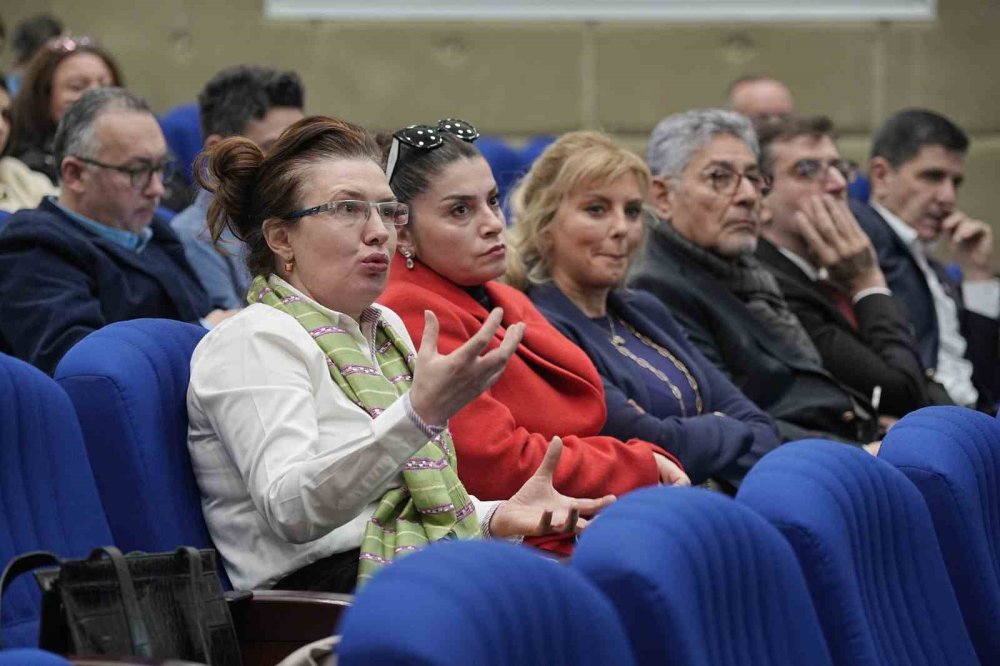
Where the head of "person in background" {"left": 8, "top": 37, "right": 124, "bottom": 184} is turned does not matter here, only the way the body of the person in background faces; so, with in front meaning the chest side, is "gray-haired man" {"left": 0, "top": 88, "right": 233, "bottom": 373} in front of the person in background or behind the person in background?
in front

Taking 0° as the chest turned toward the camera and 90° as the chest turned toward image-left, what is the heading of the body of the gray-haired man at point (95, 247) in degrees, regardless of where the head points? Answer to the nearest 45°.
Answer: approximately 315°

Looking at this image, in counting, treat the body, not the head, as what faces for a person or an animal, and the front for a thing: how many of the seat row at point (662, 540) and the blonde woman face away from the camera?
0

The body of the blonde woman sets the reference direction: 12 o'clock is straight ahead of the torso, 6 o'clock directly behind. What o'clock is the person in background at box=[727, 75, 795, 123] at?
The person in background is roughly at 8 o'clock from the blonde woman.

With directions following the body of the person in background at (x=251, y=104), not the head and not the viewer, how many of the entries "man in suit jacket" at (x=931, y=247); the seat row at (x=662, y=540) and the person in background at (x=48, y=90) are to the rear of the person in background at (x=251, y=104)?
1

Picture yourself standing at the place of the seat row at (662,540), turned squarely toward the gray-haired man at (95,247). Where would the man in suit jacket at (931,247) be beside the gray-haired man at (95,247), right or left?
right

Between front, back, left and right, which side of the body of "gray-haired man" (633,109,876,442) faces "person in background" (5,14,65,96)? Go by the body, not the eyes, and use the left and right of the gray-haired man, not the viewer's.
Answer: back

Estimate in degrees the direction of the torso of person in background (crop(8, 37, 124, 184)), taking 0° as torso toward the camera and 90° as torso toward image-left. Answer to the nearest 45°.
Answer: approximately 315°

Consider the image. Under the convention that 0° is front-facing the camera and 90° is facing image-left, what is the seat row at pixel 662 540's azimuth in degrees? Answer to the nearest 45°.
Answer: approximately 315°

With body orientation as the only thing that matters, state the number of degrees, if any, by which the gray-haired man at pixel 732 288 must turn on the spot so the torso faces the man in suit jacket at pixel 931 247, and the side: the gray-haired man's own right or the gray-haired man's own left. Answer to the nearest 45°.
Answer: approximately 90° to the gray-haired man's own left

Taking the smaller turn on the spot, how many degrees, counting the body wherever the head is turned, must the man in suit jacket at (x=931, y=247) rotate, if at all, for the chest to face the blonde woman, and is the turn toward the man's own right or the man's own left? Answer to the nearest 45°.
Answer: approximately 45° to the man's own right

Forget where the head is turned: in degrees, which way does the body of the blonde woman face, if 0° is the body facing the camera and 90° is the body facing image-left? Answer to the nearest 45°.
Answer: approximately 315°
